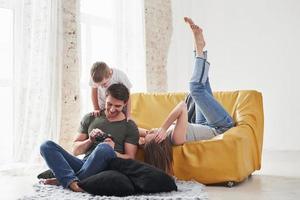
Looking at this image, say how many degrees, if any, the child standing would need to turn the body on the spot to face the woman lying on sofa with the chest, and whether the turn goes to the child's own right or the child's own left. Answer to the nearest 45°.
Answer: approximately 135° to the child's own left

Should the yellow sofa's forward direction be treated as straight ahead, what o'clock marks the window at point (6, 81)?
The window is roughly at 2 o'clock from the yellow sofa.

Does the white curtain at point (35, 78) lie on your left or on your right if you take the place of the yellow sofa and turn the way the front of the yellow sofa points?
on your right

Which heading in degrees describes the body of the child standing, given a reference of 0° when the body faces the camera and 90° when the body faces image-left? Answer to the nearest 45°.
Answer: approximately 45°

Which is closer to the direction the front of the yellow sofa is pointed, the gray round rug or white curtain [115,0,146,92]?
the gray round rug

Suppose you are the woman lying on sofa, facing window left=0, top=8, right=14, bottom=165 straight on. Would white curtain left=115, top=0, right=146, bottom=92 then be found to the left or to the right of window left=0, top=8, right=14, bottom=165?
right
